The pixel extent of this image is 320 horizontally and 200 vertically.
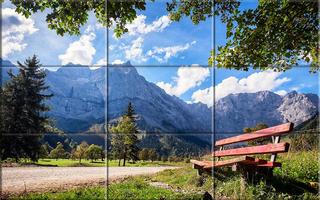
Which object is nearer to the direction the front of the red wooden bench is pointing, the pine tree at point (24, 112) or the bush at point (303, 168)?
the pine tree

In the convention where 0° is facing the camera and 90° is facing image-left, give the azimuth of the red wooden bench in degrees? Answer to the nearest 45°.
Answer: approximately 45°

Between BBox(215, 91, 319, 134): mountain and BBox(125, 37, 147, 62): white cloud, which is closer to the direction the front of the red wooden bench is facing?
the white cloud

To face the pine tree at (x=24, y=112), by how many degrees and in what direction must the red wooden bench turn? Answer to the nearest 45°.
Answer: approximately 45° to its right

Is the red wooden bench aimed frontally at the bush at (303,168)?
no

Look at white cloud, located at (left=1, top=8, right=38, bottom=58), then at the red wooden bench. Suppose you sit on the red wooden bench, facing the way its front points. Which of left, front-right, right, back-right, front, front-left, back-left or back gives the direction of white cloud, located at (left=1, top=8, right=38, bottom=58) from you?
front-right
